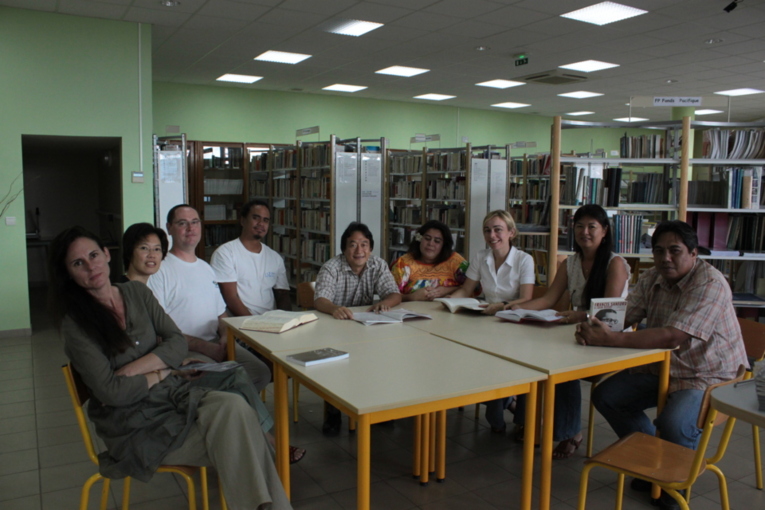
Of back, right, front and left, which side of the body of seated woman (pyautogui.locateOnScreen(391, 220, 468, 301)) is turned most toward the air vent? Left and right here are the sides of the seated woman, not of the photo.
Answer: back

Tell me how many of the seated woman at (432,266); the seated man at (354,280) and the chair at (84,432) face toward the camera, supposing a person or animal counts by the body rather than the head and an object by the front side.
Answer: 2

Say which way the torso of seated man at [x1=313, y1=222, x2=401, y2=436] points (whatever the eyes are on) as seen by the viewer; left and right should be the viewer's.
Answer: facing the viewer

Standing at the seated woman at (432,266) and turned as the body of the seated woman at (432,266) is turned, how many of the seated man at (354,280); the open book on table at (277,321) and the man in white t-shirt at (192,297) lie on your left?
0

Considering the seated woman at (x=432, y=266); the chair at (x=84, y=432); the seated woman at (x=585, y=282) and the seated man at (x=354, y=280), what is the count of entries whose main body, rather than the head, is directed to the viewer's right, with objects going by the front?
1

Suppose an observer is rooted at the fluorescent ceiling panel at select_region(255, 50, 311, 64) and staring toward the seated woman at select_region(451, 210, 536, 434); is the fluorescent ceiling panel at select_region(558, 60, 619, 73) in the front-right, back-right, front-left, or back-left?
front-left

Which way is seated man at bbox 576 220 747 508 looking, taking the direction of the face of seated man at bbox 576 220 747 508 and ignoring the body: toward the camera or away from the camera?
toward the camera

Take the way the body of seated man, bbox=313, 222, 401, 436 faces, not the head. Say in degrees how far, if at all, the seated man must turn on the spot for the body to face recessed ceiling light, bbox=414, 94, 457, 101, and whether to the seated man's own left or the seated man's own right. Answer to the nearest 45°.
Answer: approximately 180°

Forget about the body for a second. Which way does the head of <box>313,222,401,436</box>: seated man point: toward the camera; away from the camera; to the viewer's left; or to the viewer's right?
toward the camera

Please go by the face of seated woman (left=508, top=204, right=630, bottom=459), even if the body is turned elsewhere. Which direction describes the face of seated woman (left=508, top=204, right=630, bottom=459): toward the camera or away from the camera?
toward the camera

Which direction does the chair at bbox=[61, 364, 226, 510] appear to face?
to the viewer's right

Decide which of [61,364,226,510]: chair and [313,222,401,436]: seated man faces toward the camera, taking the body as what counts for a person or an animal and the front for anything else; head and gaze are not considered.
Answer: the seated man

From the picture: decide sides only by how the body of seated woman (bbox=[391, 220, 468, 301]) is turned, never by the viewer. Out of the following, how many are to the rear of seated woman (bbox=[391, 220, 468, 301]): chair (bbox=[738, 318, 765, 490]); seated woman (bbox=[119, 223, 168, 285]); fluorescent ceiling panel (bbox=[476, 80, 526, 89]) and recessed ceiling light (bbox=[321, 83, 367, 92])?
2

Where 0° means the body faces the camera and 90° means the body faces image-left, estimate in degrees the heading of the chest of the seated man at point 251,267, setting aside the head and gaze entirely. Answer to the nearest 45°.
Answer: approximately 315°

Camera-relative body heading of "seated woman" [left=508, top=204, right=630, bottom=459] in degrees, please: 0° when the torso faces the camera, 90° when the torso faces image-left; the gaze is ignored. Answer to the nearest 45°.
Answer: approximately 45°

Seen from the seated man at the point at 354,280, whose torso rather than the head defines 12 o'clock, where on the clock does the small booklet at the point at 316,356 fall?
The small booklet is roughly at 12 o'clock from the seated man.

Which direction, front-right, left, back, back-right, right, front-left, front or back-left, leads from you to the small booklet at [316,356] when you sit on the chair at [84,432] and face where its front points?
front
